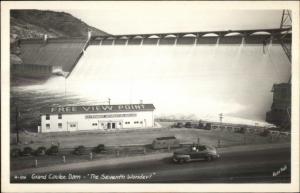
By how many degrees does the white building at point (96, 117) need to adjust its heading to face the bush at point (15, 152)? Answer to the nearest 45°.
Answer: approximately 90° to its right

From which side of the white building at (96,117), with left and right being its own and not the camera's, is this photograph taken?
front

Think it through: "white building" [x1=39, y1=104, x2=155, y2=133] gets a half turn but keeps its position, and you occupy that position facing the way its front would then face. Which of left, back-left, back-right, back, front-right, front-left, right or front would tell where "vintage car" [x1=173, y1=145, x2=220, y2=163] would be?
right
